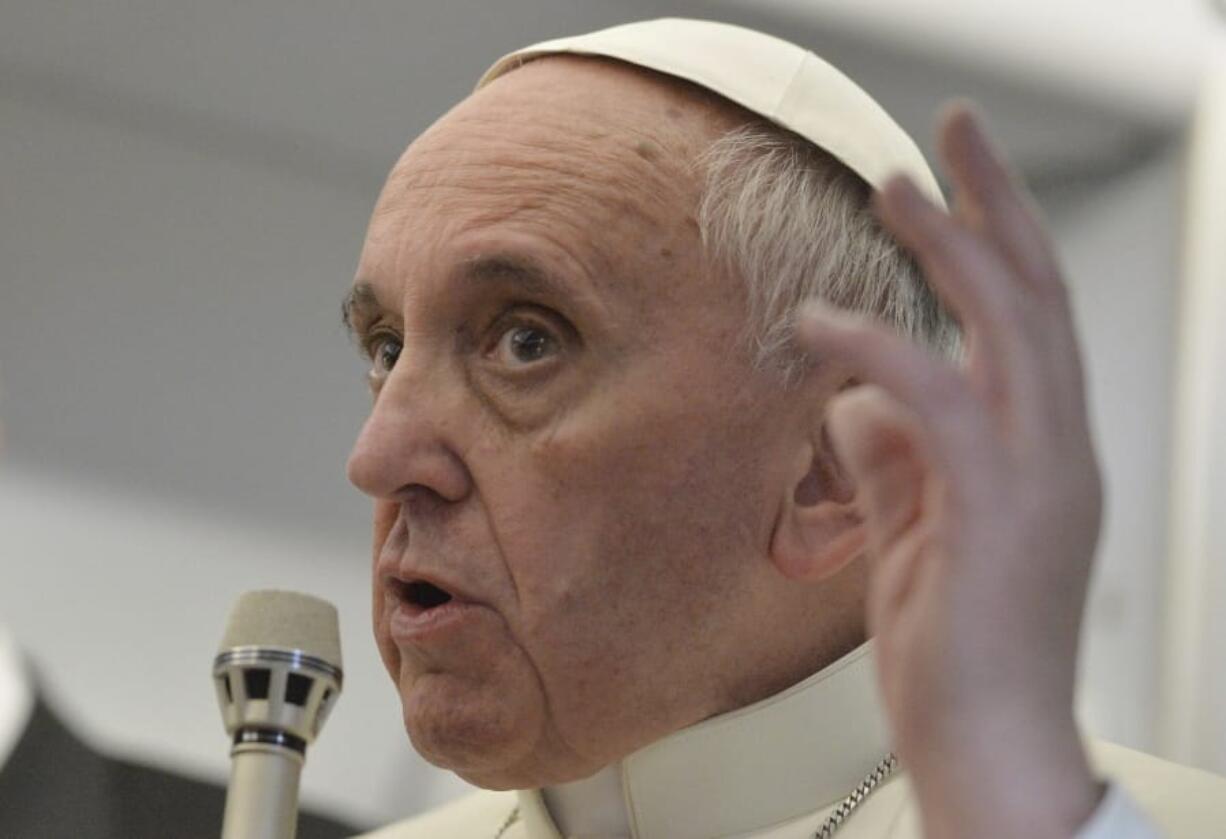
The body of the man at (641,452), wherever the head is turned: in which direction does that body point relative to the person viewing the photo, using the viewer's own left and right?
facing the viewer and to the left of the viewer

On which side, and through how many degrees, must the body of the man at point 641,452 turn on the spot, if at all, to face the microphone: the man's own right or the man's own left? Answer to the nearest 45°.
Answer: approximately 45° to the man's own right
